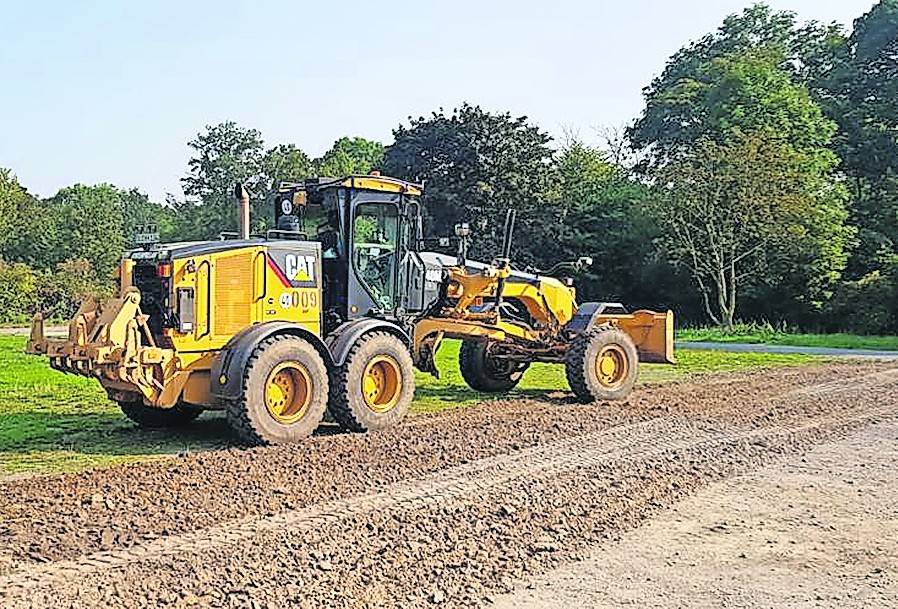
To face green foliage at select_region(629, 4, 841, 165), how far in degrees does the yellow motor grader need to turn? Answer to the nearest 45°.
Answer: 0° — it already faces it

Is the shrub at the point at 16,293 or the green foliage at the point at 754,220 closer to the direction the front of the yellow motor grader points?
the green foliage

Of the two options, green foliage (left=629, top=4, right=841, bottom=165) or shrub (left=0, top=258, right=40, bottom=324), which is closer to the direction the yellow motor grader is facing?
the green foliage

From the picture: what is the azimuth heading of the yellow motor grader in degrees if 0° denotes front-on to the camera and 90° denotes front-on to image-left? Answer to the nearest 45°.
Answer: approximately 225°

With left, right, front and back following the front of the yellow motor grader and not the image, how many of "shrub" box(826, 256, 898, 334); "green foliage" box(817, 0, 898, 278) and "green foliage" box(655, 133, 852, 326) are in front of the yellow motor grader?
3

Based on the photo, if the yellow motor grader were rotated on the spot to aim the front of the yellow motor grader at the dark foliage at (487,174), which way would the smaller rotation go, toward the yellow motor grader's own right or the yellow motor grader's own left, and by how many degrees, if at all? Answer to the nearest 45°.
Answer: approximately 45° to the yellow motor grader's own left

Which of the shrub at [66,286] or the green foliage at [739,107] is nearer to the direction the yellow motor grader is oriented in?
the green foliage

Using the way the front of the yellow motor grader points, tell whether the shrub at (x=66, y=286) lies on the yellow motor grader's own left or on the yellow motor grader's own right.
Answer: on the yellow motor grader's own left

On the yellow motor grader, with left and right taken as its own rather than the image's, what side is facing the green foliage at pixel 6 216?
left

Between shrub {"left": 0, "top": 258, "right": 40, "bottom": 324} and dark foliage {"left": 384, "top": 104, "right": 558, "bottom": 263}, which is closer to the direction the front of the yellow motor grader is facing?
the dark foliage
